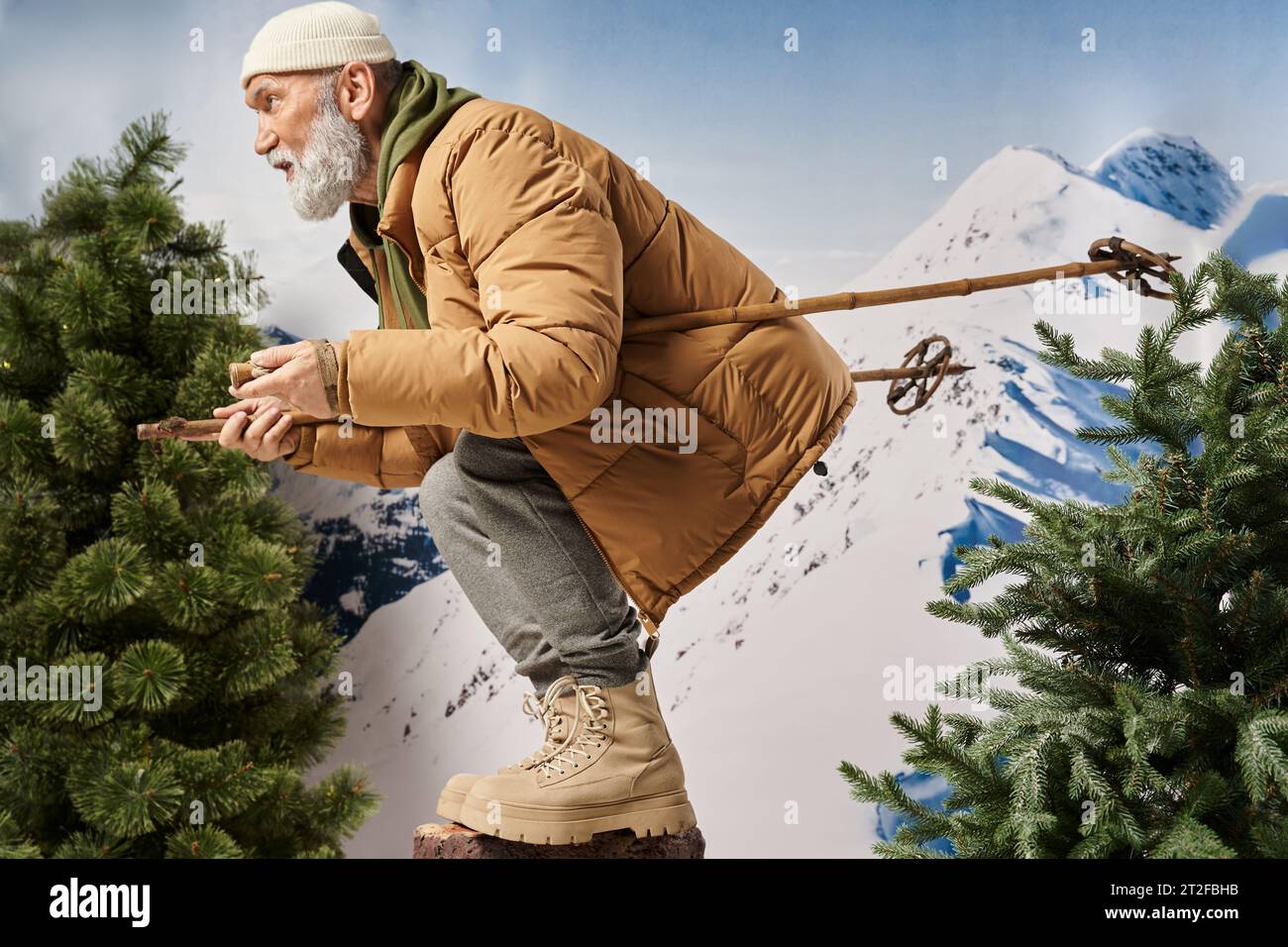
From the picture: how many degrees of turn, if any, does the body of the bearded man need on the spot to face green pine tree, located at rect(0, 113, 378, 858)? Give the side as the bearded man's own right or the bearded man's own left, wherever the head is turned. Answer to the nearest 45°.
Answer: approximately 45° to the bearded man's own right

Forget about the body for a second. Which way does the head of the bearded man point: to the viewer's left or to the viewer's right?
to the viewer's left

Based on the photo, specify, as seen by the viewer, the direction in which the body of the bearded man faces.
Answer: to the viewer's left
